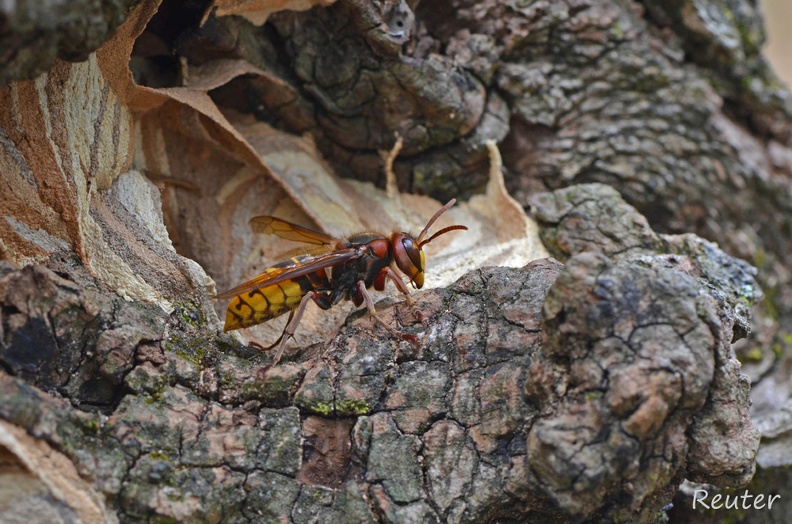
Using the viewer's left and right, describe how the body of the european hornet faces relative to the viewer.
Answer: facing to the right of the viewer
